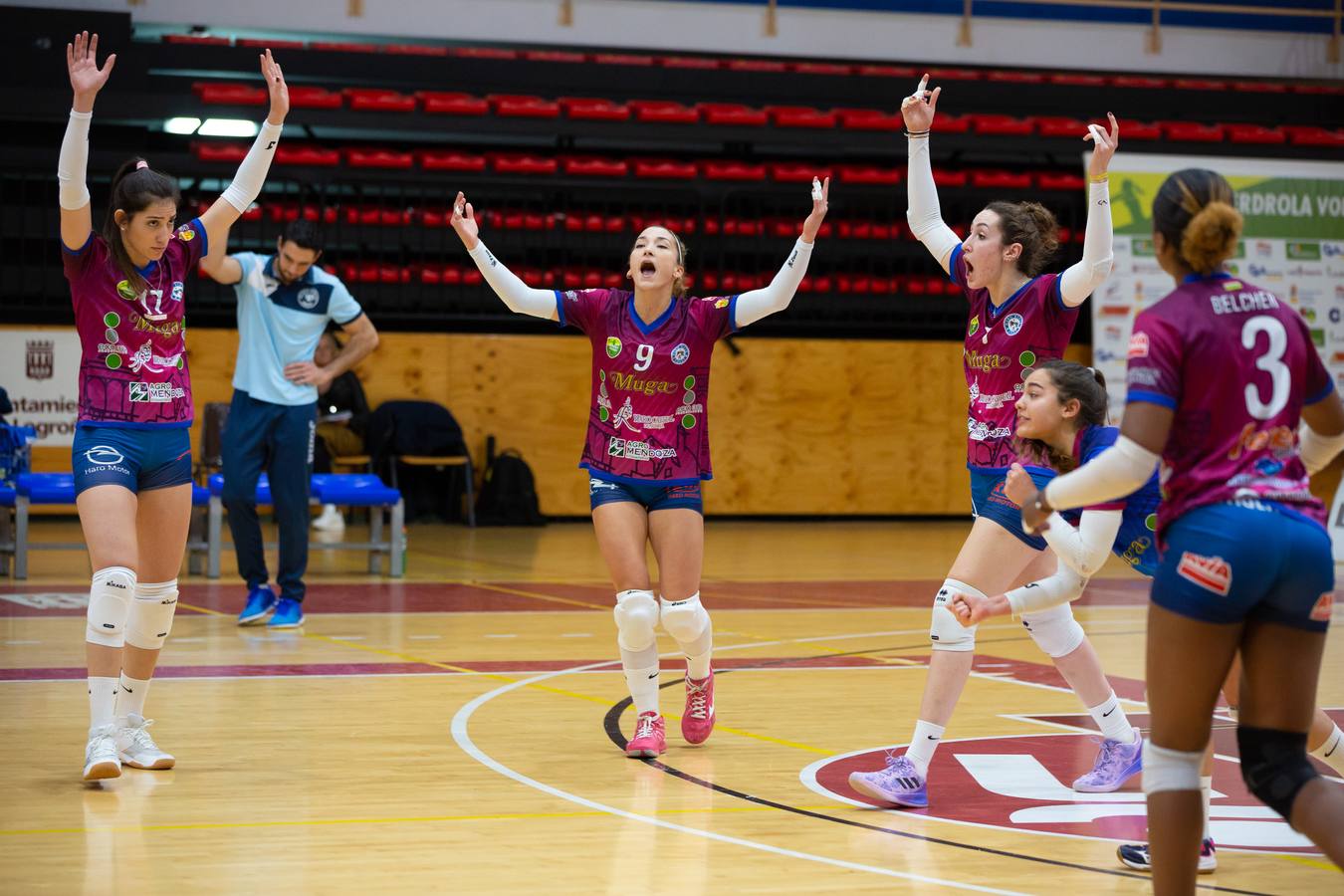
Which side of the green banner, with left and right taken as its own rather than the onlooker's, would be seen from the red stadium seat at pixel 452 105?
right

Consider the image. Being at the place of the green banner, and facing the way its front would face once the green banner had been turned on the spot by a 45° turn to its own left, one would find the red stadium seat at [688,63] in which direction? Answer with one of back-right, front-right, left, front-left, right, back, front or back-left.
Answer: back-right

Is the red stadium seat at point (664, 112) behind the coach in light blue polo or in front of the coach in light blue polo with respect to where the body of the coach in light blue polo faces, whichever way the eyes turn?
behind

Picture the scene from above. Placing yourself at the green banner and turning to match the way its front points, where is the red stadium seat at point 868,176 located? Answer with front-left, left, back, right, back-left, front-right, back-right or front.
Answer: right

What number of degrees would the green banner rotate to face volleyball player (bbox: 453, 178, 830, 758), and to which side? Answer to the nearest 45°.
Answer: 0° — it already faces them

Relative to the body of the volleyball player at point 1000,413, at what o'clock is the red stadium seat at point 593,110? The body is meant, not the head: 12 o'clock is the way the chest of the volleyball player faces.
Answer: The red stadium seat is roughly at 4 o'clock from the volleyball player.

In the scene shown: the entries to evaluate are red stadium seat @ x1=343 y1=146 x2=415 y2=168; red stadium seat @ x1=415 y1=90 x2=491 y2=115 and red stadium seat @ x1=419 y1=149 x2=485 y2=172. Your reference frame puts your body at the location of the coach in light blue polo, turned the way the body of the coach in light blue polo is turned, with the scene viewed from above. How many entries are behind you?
3

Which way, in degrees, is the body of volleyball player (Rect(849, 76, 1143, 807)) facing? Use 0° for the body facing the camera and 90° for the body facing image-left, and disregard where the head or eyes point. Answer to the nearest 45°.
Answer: approximately 45°

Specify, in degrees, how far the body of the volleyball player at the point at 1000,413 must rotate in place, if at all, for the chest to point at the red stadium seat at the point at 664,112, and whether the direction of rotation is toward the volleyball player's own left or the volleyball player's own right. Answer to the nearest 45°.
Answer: approximately 135° to the volleyball player's own right

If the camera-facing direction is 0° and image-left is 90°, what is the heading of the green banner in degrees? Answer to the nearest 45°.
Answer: approximately 0°

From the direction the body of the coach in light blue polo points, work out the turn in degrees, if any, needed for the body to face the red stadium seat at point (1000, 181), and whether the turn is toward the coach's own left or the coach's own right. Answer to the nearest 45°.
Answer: approximately 135° to the coach's own left

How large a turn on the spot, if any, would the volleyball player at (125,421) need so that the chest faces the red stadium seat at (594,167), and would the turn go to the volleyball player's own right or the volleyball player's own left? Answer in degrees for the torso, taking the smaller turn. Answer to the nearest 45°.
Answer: approximately 135° to the volleyball player's own left
